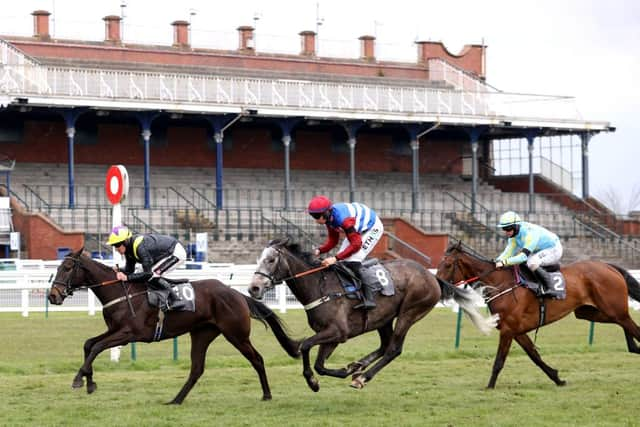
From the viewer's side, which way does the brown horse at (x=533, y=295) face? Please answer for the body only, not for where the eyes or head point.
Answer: to the viewer's left

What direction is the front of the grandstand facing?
toward the camera

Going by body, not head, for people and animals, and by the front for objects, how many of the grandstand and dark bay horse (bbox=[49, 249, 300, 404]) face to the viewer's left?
1

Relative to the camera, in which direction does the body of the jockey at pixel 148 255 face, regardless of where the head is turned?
to the viewer's left

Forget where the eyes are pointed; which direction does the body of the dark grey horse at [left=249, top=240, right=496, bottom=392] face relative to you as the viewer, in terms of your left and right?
facing to the left of the viewer

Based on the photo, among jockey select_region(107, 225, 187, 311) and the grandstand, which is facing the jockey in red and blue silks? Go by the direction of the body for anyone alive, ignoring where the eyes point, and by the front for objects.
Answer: the grandstand

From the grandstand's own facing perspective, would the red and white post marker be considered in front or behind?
in front

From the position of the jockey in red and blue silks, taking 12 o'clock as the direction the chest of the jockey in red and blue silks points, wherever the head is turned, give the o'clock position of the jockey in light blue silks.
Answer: The jockey in light blue silks is roughly at 5 o'clock from the jockey in red and blue silks.

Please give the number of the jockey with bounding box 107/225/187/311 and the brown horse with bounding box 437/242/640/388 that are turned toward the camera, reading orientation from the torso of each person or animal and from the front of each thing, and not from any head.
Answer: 0

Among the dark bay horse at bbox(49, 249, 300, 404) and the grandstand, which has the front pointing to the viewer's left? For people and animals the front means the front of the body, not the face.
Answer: the dark bay horse

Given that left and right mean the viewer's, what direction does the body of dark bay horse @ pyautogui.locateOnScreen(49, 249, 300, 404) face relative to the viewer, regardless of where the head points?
facing to the left of the viewer

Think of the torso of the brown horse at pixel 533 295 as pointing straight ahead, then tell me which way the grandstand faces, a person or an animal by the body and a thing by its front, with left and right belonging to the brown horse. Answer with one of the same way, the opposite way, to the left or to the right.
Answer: to the left

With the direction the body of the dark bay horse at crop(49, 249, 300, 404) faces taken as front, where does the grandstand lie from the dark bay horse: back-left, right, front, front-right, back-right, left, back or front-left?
right

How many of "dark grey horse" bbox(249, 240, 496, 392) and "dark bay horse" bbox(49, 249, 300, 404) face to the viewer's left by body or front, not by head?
2
